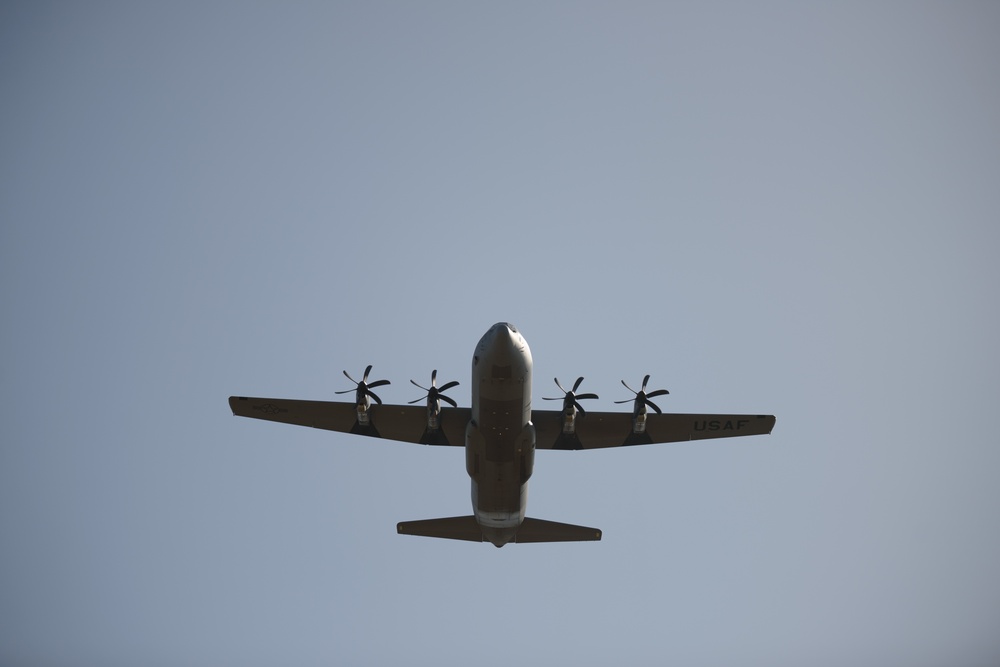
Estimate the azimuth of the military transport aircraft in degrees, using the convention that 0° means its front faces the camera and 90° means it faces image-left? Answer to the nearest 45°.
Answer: approximately 0°
